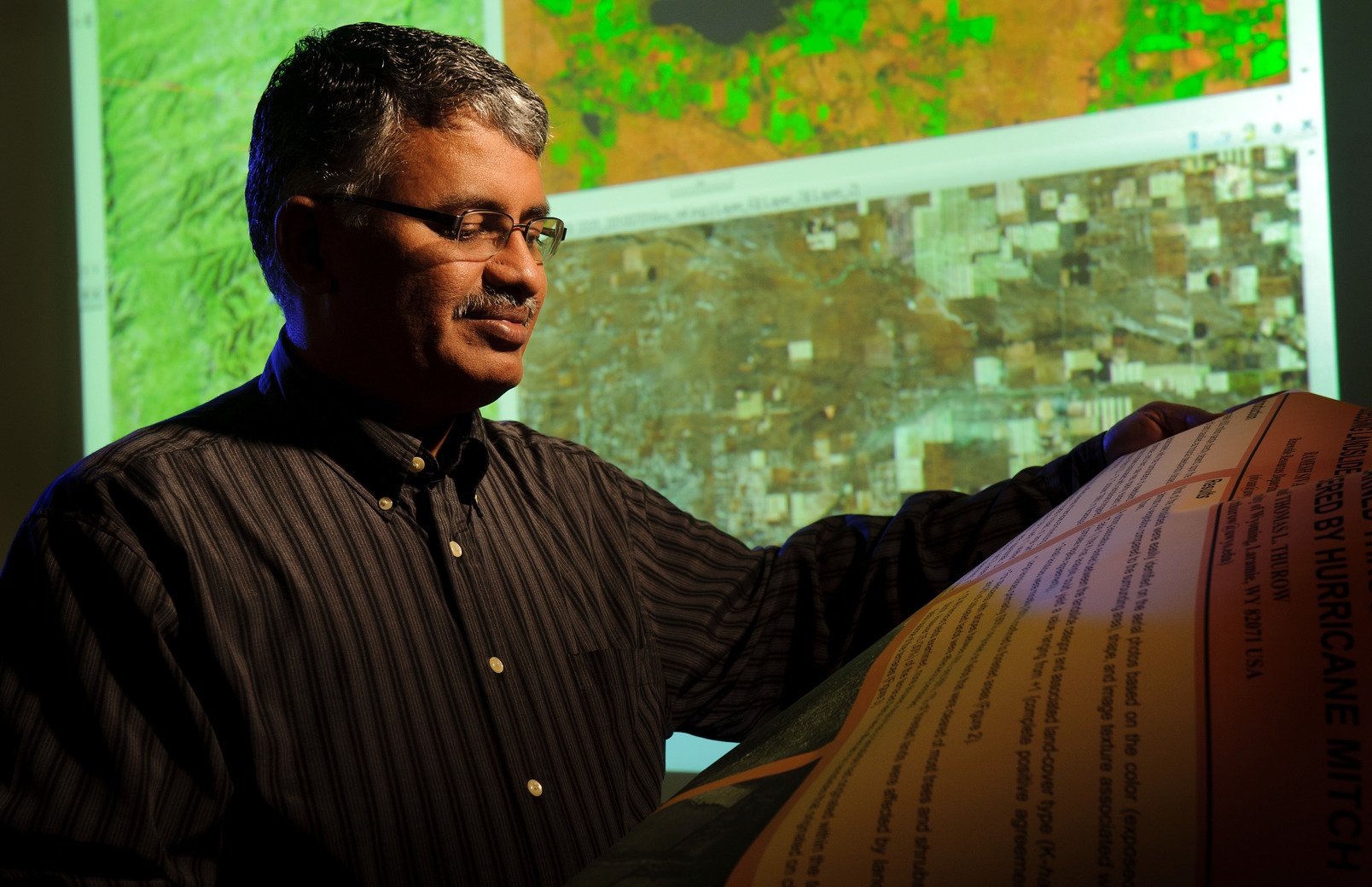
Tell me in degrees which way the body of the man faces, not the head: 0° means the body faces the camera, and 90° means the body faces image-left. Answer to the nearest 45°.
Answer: approximately 315°
